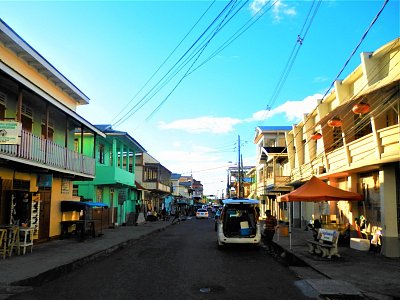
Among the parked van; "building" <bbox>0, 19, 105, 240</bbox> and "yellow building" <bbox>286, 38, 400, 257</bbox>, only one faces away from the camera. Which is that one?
the parked van

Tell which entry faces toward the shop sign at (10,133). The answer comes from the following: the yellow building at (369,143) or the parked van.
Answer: the yellow building

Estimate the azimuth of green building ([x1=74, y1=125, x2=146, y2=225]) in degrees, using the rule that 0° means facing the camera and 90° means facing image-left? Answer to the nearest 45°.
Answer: approximately 315°

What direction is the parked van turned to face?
away from the camera

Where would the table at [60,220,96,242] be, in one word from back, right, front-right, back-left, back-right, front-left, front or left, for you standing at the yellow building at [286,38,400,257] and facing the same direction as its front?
front-right

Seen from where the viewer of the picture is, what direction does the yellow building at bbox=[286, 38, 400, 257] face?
facing the viewer and to the left of the viewer

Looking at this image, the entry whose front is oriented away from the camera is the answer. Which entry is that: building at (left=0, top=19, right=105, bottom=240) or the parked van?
the parked van

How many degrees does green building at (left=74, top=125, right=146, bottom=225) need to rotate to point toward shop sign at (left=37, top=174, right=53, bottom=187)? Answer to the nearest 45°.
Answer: approximately 45° to its right

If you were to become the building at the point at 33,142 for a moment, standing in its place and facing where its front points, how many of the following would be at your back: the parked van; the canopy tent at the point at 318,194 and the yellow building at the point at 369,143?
0

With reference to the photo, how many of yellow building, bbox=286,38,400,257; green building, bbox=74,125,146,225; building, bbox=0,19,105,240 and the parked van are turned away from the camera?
1

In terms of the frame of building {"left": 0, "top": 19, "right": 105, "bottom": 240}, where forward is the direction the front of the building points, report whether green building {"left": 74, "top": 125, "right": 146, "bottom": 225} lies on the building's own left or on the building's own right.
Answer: on the building's own left

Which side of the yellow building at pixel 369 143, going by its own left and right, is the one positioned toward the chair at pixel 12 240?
front

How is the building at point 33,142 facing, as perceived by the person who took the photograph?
facing the viewer and to the right of the viewer

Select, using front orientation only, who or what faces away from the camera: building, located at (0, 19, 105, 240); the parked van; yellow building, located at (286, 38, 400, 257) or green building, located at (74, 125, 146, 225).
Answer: the parked van

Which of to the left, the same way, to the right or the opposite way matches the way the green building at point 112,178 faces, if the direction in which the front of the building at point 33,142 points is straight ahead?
the same way

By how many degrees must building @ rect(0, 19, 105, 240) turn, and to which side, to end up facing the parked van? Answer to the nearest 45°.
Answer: approximately 45° to its left

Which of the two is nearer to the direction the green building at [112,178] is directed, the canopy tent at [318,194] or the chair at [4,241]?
the canopy tent

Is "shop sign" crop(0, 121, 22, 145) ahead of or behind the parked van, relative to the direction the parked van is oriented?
behind

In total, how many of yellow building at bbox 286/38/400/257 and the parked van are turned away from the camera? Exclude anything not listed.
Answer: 1
